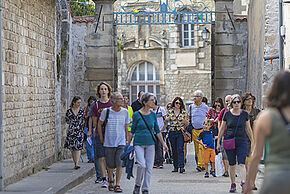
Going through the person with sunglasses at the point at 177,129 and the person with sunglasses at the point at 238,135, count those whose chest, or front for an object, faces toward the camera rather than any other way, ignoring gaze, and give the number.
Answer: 2

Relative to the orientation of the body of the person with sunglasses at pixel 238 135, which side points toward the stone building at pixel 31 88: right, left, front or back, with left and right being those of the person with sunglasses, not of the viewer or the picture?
right

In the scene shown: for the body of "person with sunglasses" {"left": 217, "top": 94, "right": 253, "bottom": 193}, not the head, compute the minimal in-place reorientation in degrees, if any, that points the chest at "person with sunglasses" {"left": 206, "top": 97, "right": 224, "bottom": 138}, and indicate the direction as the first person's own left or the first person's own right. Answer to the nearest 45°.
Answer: approximately 180°

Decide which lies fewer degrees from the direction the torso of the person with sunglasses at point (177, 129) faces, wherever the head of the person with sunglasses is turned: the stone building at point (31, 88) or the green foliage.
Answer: the stone building

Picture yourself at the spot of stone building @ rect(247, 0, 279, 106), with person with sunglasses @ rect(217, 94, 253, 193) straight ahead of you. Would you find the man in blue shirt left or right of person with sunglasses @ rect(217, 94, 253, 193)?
right

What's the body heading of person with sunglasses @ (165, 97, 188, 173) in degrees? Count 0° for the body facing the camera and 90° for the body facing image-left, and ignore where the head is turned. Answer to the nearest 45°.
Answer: approximately 0°

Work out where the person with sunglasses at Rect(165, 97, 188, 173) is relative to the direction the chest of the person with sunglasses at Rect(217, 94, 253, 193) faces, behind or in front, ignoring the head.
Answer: behind

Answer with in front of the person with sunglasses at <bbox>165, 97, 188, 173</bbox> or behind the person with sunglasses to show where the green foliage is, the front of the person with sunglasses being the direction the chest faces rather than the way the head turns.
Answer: behind

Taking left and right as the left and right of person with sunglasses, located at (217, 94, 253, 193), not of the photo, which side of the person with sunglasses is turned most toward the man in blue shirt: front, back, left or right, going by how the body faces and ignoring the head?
back

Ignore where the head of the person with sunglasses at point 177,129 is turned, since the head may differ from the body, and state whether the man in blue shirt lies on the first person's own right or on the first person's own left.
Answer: on the first person's own left
